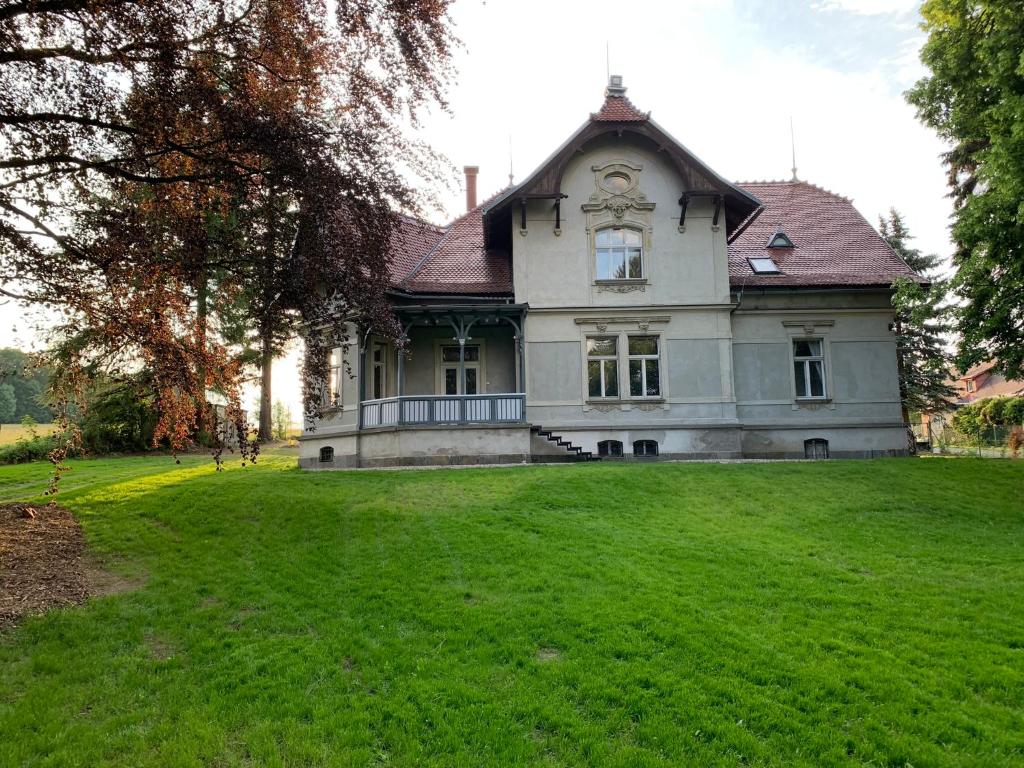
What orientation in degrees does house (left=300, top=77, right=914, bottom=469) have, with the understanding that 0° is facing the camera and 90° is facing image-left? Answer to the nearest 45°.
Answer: approximately 0°

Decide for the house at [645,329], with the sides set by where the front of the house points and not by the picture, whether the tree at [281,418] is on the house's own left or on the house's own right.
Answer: on the house's own right

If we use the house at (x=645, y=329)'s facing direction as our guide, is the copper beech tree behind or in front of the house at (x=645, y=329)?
in front

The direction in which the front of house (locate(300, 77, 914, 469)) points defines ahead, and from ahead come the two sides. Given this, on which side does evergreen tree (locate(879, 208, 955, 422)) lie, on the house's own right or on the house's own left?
on the house's own left

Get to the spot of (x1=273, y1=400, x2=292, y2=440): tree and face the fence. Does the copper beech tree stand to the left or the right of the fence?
right

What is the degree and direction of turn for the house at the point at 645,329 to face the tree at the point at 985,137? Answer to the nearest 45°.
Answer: approximately 45° to its left

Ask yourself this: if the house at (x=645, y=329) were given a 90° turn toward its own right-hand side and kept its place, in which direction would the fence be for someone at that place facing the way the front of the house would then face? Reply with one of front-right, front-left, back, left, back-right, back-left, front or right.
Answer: back-right
